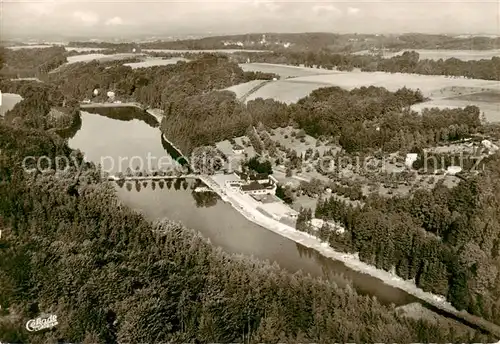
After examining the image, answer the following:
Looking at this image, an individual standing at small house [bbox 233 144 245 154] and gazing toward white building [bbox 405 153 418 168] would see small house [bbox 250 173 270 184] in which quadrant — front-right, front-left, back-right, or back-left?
front-right

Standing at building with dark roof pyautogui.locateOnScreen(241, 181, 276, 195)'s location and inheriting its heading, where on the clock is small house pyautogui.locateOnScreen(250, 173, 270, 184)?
The small house is roughly at 6 o'clock from the building with dark roof.

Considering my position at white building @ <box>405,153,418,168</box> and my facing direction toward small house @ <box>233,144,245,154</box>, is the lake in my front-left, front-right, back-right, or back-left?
front-left

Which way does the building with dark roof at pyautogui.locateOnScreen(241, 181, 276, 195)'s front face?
toward the camera
